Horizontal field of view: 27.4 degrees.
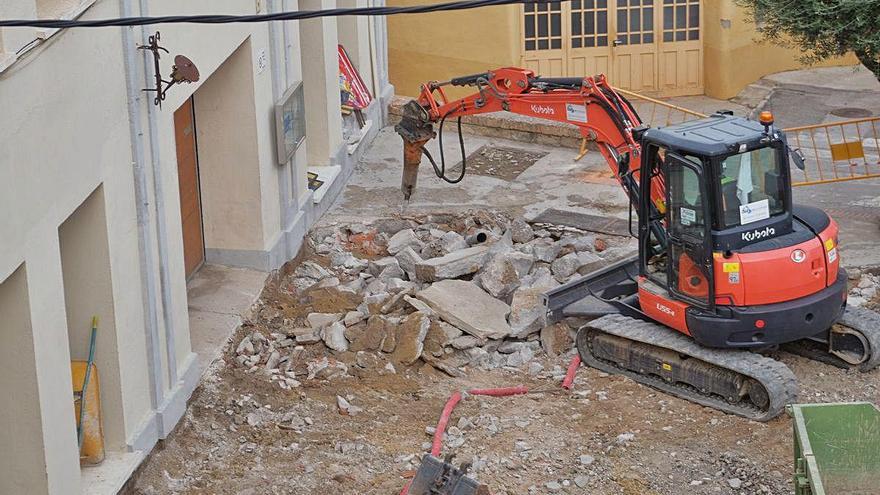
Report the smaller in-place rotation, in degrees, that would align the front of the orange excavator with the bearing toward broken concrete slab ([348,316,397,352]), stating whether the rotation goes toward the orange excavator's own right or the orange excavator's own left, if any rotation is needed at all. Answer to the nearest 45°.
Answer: approximately 45° to the orange excavator's own left

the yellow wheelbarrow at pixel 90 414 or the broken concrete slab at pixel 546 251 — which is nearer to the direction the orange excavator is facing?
the broken concrete slab

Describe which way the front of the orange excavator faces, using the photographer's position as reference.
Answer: facing away from the viewer and to the left of the viewer

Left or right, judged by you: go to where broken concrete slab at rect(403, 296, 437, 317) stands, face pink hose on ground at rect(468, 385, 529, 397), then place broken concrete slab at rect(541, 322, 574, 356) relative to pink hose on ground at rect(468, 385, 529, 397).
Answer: left

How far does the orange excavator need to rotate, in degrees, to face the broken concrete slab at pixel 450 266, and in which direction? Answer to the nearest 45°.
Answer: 0° — it already faces it

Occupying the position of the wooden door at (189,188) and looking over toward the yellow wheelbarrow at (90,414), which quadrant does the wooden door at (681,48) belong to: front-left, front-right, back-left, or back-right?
back-left

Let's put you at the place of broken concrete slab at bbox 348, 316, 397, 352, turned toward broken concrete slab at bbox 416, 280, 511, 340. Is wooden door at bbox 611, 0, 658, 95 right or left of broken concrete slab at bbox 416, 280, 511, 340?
left

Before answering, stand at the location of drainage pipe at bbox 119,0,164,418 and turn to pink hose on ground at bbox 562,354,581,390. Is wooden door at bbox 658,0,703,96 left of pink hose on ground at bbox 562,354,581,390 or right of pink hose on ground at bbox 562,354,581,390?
left

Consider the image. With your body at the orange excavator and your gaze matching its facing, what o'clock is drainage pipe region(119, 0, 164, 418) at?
The drainage pipe is roughly at 10 o'clock from the orange excavator.

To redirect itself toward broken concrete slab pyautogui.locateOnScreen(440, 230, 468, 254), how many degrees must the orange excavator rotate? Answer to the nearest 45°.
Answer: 0° — it already faces it

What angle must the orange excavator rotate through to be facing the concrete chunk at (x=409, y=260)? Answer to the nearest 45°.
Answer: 0° — it already faces it

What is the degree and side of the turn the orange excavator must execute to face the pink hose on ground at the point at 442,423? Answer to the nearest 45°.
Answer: approximately 45° to its left

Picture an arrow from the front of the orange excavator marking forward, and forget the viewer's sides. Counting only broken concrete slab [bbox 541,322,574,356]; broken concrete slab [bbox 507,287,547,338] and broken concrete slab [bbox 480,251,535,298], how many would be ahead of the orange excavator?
3

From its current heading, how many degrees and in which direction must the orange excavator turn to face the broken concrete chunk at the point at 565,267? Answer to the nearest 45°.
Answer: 0° — it already faces it
